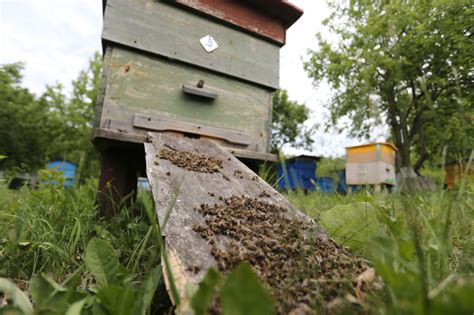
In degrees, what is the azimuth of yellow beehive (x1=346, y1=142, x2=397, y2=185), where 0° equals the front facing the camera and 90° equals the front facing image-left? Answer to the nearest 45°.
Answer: approximately 315°

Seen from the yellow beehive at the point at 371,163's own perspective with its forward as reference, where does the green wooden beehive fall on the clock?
The green wooden beehive is roughly at 2 o'clock from the yellow beehive.

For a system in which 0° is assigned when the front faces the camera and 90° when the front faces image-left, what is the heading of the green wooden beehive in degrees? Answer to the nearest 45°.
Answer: approximately 0°

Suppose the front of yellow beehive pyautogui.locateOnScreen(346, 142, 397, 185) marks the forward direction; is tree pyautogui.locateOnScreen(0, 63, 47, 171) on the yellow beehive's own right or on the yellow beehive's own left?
on the yellow beehive's own right

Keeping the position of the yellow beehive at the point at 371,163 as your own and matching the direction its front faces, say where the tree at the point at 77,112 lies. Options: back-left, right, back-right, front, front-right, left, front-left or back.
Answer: back-right

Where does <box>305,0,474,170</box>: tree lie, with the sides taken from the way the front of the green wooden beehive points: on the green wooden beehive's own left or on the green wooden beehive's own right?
on the green wooden beehive's own left

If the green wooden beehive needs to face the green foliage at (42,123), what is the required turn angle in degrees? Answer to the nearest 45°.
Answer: approximately 135° to its right
